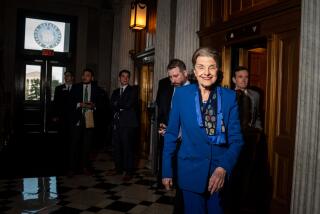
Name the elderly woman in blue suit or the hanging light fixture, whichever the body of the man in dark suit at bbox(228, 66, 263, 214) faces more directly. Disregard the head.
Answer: the elderly woman in blue suit

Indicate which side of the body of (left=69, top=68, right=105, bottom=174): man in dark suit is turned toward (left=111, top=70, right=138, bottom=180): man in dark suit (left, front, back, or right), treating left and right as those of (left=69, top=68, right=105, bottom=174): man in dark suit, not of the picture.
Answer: left

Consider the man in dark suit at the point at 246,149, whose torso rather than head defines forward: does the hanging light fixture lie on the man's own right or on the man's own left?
on the man's own right
